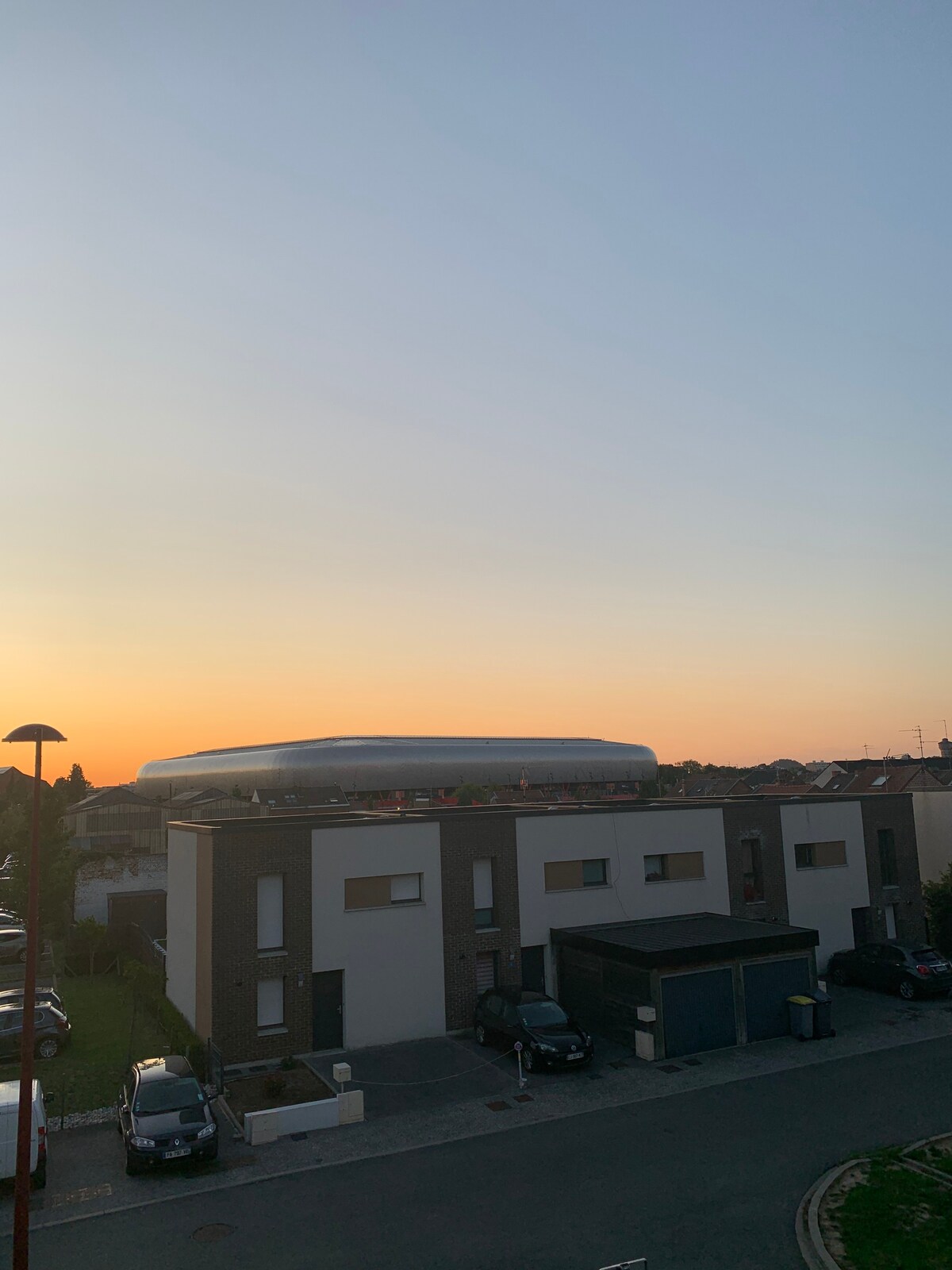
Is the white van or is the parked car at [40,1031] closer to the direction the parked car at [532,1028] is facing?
the white van

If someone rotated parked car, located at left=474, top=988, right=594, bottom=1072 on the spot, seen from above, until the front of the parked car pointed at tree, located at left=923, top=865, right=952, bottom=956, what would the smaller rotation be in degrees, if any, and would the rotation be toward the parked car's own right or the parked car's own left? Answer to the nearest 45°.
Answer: approximately 90° to the parked car's own left

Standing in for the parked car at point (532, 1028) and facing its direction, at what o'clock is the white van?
The white van is roughly at 3 o'clock from the parked car.

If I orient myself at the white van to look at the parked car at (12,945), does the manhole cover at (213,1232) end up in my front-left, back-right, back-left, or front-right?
back-right

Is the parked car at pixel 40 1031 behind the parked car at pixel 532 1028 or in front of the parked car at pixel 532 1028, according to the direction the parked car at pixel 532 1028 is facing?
behind

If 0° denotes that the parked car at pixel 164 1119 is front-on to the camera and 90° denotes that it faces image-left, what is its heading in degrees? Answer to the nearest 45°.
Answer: approximately 0°

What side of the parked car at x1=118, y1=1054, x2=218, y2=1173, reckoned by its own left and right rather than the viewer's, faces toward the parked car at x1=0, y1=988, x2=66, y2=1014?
back

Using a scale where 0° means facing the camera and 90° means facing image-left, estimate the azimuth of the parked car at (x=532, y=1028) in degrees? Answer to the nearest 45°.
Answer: approximately 315°

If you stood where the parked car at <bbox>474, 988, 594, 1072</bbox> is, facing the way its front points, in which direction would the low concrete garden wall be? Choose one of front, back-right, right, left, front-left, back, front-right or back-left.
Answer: right

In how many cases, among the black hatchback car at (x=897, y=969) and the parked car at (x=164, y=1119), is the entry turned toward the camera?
1

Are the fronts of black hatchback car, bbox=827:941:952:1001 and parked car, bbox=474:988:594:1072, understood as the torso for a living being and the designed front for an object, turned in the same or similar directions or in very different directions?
very different directions
